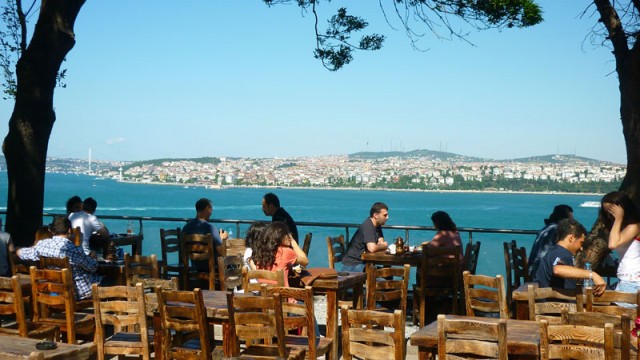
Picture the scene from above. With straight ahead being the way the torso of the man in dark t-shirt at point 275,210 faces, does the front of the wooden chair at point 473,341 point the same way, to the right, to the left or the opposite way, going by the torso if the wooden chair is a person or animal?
to the right

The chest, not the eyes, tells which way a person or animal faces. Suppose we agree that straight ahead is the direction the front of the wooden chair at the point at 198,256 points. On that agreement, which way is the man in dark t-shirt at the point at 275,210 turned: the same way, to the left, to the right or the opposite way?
to the left

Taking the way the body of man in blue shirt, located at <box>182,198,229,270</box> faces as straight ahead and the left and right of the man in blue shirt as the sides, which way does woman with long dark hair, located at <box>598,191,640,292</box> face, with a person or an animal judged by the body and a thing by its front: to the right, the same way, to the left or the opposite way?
to the left

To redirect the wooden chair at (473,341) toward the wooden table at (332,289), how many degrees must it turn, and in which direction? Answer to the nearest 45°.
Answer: approximately 45° to its left

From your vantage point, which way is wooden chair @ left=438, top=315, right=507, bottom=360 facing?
away from the camera

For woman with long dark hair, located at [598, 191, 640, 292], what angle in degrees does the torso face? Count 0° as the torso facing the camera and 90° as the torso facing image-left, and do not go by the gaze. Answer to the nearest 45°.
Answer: approximately 90°

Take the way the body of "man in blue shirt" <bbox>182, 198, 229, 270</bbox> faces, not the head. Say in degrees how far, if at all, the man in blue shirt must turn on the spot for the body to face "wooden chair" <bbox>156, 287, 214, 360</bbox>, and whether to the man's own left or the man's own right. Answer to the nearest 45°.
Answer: approximately 135° to the man's own right

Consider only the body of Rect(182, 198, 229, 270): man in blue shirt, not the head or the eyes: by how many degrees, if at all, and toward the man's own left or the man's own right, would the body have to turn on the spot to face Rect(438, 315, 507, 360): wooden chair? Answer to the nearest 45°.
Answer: approximately 135° to the man's own right

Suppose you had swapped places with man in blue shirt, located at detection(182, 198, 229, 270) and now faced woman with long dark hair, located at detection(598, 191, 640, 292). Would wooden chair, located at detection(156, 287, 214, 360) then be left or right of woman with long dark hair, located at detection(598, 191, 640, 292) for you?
right

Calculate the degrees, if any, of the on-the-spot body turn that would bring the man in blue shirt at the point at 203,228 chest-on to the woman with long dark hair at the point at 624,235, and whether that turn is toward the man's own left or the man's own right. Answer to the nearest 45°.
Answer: approximately 90° to the man's own right

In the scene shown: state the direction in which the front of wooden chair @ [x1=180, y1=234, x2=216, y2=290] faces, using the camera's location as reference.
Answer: facing away from the viewer
